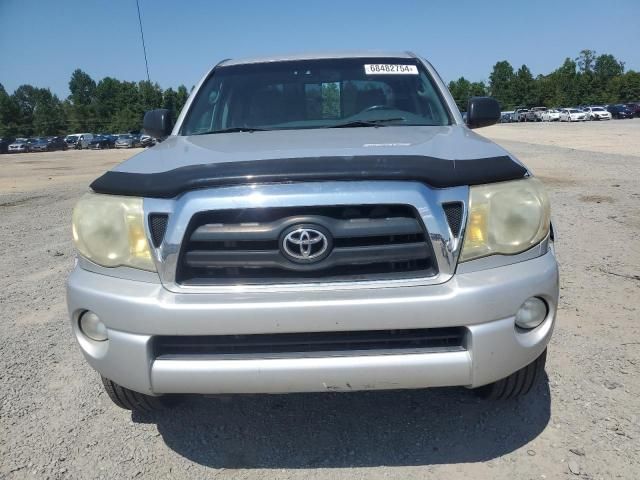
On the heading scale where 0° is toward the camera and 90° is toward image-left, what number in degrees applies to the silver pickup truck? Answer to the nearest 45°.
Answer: approximately 0°
